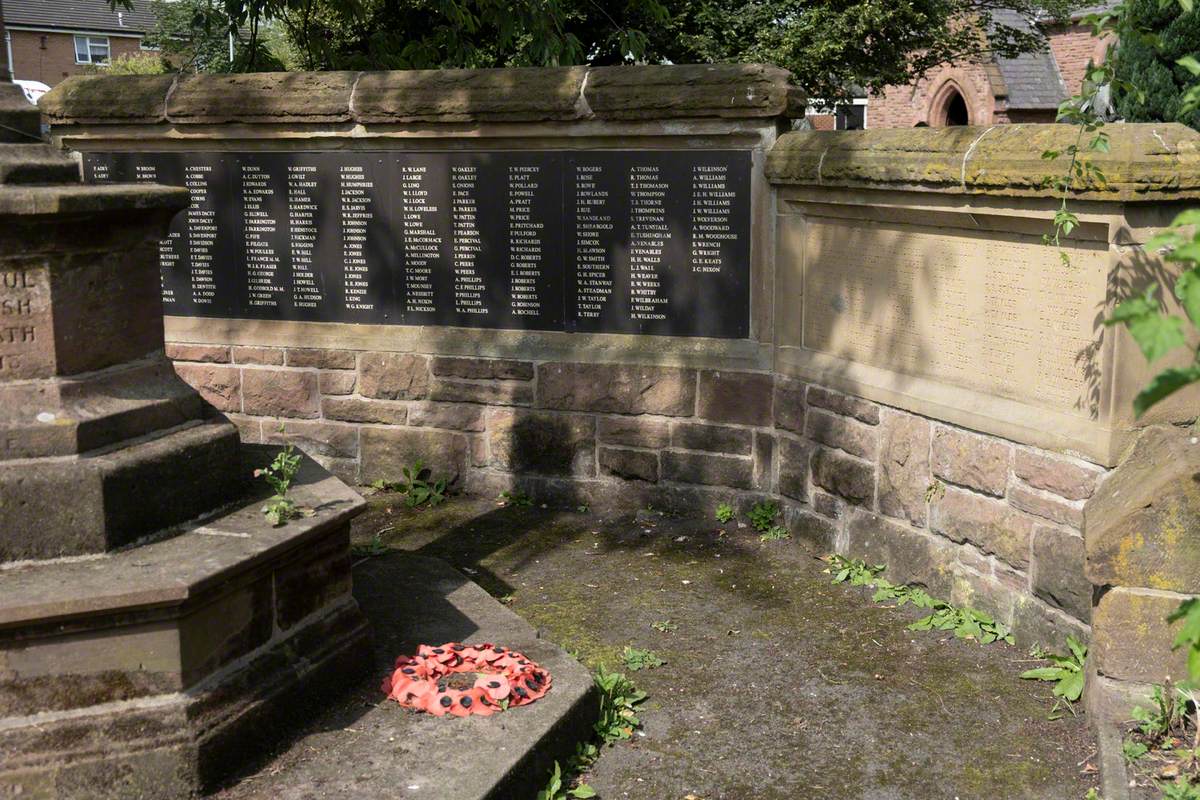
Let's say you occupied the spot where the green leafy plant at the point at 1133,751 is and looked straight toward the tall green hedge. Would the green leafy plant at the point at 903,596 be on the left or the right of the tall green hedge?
left

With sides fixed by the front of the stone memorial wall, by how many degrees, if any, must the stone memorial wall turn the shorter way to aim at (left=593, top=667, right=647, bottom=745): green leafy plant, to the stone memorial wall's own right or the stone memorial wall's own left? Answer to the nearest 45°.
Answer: approximately 45° to the stone memorial wall's own left

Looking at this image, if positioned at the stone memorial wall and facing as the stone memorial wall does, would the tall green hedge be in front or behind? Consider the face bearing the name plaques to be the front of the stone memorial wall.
behind

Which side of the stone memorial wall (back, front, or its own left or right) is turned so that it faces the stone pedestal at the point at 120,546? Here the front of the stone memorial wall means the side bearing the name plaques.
front

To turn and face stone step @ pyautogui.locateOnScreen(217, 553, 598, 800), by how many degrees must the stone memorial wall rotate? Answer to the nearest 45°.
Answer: approximately 45° to its left

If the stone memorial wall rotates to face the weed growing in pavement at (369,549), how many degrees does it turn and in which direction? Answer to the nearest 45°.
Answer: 0° — it already faces it

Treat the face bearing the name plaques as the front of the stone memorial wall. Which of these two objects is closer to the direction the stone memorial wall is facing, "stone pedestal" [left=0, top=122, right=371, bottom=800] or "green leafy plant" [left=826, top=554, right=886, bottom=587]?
the stone pedestal

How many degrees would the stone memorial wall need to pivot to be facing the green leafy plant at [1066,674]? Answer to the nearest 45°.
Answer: approximately 90° to its left

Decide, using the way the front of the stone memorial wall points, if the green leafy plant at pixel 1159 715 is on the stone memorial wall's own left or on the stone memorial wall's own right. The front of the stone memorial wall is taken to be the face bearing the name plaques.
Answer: on the stone memorial wall's own left

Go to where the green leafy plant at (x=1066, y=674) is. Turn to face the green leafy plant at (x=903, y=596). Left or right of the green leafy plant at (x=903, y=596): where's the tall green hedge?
right

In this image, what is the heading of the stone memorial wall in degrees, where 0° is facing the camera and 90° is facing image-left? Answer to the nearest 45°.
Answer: approximately 45°

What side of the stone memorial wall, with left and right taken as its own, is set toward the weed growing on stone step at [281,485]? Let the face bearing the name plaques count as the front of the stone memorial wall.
front
